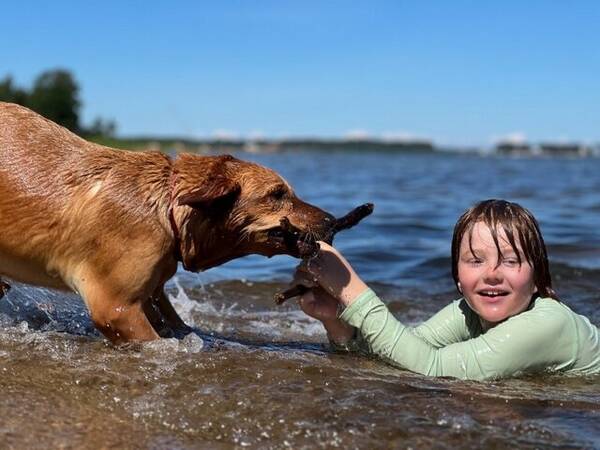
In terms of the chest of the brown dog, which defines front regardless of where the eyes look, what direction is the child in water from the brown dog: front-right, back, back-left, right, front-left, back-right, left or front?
front

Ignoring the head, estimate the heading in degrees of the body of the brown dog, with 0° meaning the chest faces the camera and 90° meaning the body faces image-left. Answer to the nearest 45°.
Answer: approximately 270°
